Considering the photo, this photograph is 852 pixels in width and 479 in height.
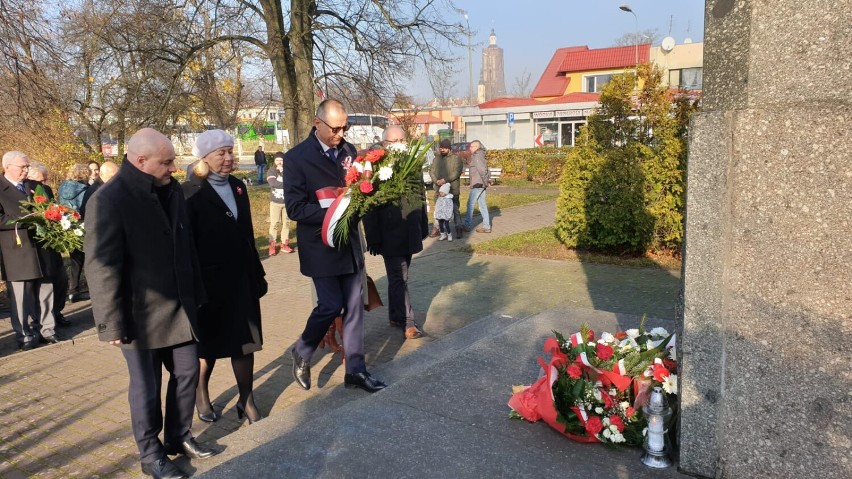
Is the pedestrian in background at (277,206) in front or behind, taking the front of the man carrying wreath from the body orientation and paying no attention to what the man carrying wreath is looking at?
behind

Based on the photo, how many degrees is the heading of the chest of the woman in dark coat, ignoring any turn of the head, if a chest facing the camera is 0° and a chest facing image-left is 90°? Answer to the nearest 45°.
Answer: approximately 315°

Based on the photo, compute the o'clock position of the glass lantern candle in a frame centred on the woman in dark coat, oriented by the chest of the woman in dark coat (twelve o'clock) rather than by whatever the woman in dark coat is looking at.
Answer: The glass lantern candle is roughly at 12 o'clock from the woman in dark coat.

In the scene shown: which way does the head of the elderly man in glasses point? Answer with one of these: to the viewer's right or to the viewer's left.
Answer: to the viewer's right

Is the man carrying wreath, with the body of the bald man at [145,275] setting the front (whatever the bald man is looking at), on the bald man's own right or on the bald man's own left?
on the bald man's own left

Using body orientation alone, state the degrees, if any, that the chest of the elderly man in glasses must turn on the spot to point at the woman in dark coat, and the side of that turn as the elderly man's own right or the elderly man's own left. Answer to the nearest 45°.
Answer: approximately 45° to the elderly man's own right

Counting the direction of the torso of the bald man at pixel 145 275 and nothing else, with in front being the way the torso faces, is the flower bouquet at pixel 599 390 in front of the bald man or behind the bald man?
in front

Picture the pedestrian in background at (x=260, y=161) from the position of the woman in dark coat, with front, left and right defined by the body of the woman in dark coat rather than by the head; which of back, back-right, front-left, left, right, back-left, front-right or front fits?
back-left

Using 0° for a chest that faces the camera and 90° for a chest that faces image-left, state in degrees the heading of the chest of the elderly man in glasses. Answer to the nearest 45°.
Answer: approximately 315°

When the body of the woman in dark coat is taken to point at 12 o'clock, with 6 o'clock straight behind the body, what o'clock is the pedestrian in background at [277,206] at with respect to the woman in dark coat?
The pedestrian in background is roughly at 8 o'clock from the woman in dark coat.

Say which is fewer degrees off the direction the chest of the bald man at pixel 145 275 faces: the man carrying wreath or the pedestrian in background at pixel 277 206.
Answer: the man carrying wreath
